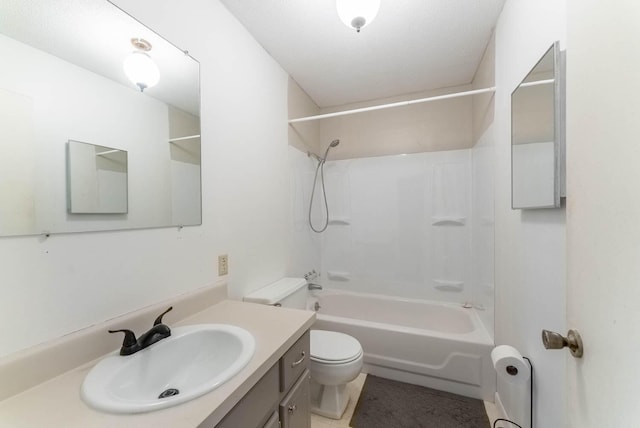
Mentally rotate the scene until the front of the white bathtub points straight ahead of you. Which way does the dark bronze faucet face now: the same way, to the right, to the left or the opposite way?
to the left

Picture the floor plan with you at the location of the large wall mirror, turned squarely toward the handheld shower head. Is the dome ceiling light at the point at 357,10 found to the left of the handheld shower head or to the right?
right

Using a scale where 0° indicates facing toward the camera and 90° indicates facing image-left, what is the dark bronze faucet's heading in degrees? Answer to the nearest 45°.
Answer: approximately 315°

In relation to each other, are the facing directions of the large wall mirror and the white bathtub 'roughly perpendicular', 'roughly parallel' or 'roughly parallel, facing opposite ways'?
roughly perpendicular

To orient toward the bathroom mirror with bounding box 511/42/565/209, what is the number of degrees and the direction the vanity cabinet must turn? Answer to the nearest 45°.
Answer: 0° — it already faces it

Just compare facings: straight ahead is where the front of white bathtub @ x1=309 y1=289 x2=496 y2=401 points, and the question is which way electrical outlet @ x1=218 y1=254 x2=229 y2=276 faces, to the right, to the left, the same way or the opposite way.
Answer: to the left

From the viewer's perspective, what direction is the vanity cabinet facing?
to the viewer's right

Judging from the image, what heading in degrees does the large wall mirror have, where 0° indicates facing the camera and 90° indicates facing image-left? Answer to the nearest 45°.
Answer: approximately 315°

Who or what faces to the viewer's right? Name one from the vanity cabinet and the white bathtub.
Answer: the vanity cabinet

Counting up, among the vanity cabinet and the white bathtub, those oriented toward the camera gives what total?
1

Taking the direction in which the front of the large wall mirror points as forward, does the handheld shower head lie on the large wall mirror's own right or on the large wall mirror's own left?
on the large wall mirror's own left
